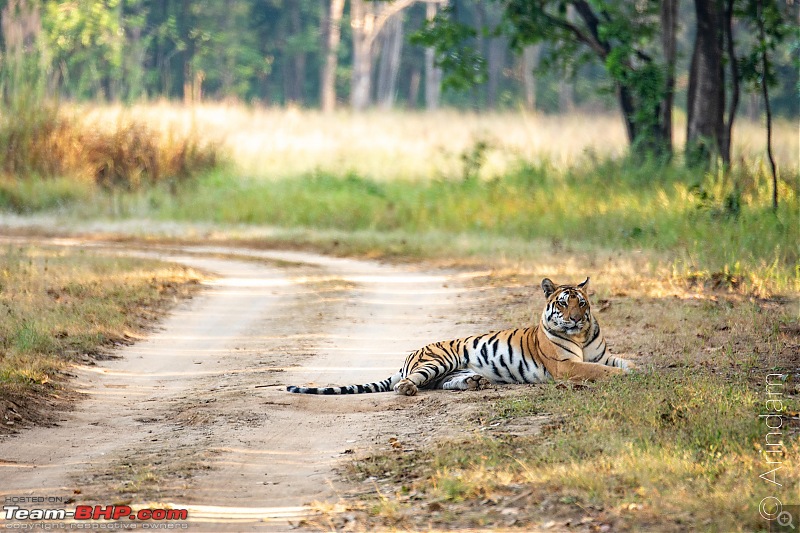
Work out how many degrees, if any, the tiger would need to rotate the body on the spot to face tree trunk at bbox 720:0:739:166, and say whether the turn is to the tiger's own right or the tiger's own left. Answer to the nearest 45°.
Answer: approximately 90° to the tiger's own left

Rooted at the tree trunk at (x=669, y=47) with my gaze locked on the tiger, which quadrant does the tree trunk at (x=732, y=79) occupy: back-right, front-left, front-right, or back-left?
front-left

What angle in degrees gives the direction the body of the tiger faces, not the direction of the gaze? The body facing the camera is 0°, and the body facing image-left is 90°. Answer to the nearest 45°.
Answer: approximately 270°

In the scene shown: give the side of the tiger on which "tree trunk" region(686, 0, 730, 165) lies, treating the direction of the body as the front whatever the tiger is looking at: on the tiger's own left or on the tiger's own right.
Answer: on the tiger's own left

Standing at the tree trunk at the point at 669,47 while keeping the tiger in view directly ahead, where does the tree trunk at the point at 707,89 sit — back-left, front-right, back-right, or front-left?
front-left

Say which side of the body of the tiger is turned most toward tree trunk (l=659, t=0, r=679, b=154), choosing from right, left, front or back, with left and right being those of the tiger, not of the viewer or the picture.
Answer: left
